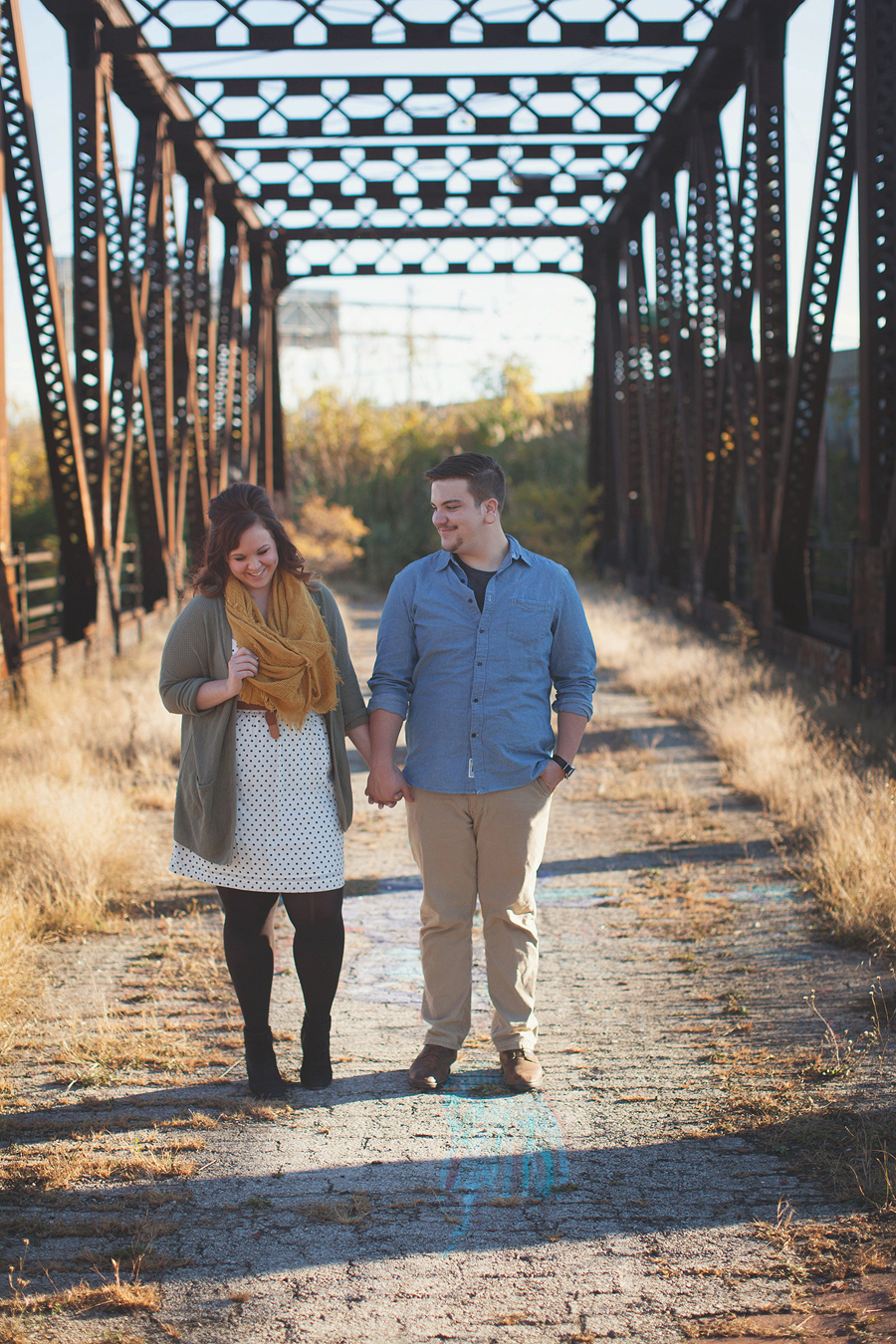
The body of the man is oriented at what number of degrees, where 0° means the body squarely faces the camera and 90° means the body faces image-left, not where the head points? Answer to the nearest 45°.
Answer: approximately 0°
